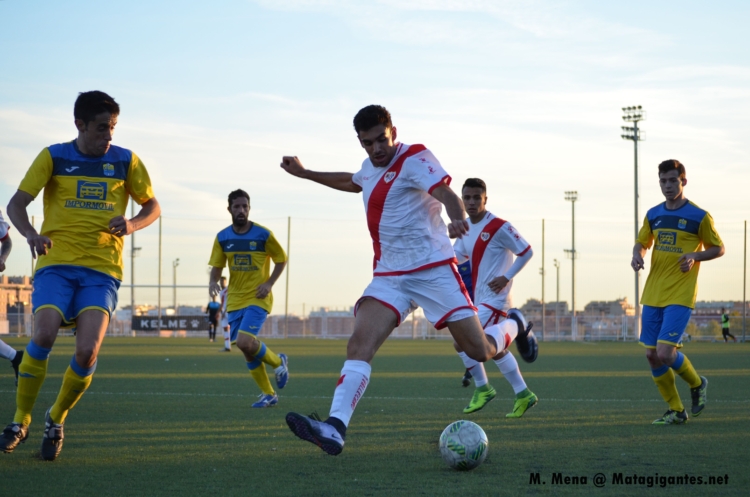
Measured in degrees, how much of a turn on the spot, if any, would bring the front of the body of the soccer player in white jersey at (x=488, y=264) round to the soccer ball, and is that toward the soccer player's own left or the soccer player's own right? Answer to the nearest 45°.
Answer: approximately 45° to the soccer player's own left

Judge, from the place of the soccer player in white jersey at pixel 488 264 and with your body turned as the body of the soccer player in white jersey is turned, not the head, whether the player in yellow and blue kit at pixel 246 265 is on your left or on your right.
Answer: on your right

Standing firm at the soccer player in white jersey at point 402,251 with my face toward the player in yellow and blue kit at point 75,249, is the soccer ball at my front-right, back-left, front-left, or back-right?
back-left

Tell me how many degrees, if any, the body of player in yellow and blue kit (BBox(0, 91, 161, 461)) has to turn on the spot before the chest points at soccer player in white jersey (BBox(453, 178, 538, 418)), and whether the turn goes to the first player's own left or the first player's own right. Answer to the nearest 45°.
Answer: approximately 135° to the first player's own left

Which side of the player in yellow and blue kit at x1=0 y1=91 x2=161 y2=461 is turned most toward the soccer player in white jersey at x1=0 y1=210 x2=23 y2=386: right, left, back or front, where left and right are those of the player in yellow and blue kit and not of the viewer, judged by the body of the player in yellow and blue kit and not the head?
back

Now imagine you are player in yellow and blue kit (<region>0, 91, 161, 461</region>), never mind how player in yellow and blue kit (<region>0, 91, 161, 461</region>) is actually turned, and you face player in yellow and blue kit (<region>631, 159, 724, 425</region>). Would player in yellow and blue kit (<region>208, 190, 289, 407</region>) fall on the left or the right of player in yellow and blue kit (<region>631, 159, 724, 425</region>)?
left

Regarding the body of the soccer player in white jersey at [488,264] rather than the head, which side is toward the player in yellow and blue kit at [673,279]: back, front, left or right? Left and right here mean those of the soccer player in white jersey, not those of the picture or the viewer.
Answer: left

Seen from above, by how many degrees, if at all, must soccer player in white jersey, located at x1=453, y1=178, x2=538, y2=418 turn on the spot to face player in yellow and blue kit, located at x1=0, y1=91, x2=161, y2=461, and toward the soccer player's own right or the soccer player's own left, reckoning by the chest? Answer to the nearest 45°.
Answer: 0° — they already face them

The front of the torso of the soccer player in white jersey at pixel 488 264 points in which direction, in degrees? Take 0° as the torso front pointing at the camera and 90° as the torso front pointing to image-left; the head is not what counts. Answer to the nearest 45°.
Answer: approximately 45°

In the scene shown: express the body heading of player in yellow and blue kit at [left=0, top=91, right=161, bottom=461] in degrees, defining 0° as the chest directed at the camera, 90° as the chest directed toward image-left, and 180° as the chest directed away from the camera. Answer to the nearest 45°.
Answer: approximately 0°
